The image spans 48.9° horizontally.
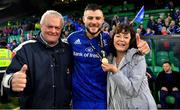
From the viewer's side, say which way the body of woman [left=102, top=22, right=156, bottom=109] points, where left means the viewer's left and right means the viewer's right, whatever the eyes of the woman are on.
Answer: facing the viewer and to the left of the viewer

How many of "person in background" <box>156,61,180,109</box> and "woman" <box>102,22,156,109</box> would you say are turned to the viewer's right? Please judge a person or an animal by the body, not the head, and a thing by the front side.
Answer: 0

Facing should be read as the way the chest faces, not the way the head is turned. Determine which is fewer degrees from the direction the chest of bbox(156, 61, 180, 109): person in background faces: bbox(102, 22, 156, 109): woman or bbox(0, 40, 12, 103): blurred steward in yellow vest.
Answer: the woman

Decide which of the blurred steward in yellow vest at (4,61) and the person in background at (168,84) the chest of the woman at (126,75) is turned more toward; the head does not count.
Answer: the blurred steward in yellow vest

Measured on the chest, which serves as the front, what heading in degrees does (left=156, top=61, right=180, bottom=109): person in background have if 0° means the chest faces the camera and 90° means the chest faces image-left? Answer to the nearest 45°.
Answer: approximately 0°

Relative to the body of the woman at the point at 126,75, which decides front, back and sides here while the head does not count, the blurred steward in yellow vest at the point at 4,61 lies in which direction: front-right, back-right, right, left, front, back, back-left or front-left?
right

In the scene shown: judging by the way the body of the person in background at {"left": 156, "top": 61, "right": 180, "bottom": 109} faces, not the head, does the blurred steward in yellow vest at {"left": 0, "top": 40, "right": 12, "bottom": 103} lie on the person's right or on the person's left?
on the person's right
